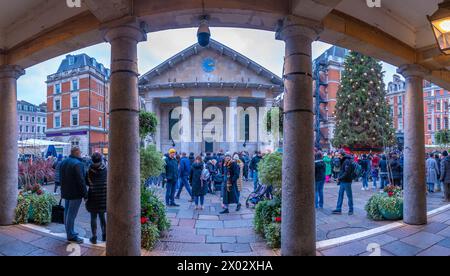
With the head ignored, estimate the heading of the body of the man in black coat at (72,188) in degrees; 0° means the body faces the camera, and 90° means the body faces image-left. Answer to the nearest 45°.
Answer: approximately 225°

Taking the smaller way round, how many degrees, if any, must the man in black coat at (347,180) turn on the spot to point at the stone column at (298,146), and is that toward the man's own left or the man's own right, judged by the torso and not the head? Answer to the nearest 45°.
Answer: approximately 90° to the man's own left

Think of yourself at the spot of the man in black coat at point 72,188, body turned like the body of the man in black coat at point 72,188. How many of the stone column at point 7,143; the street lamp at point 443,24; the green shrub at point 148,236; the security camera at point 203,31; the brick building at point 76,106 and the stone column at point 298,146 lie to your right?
4

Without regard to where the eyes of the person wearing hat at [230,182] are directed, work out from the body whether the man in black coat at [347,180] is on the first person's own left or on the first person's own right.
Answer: on the first person's own left

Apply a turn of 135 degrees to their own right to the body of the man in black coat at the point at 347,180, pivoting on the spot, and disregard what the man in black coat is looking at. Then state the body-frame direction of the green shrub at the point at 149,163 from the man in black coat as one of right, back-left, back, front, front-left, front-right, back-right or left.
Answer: back

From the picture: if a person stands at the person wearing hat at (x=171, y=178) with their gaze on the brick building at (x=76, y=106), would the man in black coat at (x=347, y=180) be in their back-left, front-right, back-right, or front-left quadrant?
back-right

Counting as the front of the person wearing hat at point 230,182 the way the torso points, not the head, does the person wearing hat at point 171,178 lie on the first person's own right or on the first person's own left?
on the first person's own right
